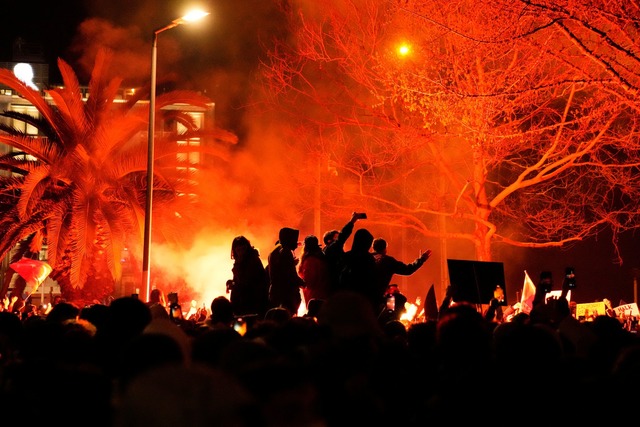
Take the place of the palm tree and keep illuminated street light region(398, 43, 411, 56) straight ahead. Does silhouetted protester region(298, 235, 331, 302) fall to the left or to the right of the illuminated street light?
right

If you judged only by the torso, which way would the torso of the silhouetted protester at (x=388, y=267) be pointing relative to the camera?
away from the camera

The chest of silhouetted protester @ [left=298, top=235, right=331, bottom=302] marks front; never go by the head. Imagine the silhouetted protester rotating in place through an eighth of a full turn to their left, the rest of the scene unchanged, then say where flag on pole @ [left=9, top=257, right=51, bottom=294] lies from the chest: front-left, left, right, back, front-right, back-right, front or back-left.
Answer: front

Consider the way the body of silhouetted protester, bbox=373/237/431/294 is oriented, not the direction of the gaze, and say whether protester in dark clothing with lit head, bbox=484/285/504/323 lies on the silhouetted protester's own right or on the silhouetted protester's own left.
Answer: on the silhouetted protester's own right

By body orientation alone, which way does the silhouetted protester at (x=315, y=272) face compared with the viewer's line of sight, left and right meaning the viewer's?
facing away from the viewer
